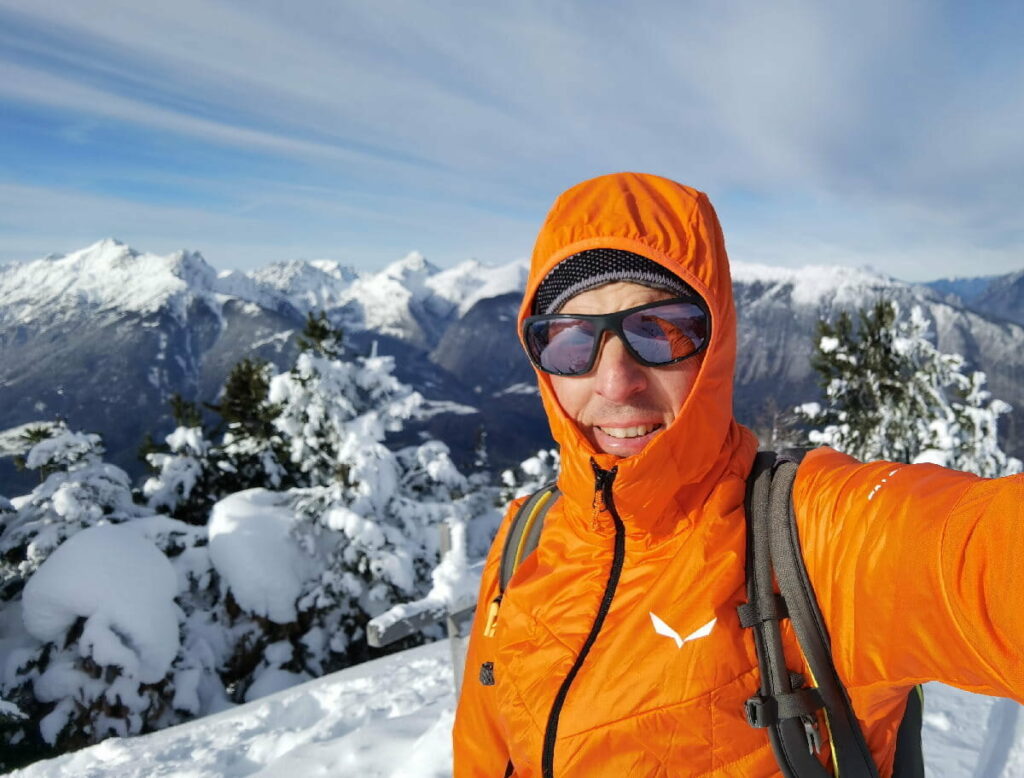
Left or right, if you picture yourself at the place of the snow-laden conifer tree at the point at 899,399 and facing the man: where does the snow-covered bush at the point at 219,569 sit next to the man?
right

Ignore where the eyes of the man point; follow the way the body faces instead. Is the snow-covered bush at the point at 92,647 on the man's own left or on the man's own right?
on the man's own right

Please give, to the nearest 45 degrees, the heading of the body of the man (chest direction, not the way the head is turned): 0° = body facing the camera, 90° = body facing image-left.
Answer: approximately 45°

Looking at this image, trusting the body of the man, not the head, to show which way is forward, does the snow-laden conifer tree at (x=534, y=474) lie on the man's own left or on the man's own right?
on the man's own right

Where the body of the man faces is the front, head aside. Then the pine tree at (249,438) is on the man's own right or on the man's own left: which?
on the man's own right

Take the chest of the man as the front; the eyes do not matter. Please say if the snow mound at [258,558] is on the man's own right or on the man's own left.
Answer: on the man's own right

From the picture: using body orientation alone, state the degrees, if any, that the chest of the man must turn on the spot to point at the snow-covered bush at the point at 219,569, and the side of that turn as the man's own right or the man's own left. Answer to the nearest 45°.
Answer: approximately 90° to the man's own right

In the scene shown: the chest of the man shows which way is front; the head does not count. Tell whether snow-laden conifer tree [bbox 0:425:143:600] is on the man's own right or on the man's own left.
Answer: on the man's own right
